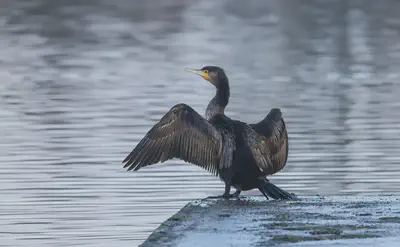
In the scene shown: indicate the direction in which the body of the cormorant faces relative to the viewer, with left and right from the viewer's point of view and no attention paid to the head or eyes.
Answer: facing away from the viewer and to the left of the viewer
